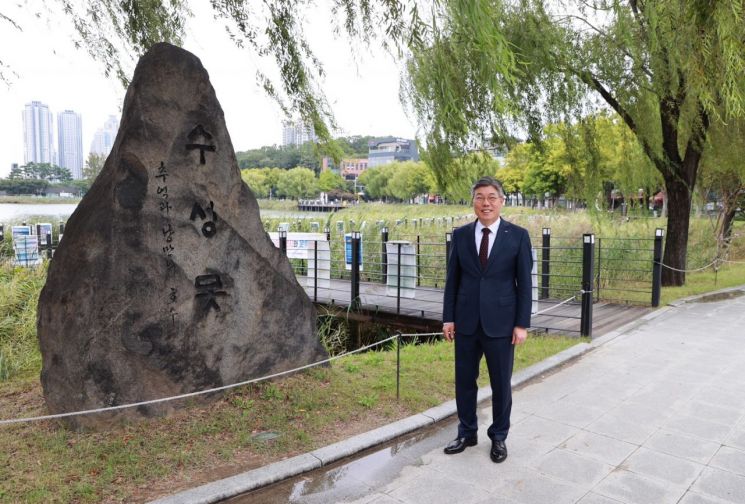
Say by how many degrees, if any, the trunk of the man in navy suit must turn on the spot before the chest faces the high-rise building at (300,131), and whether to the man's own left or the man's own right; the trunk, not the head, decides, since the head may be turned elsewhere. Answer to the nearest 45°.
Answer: approximately 135° to the man's own right

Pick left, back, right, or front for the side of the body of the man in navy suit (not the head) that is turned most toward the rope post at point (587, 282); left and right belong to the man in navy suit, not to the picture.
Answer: back

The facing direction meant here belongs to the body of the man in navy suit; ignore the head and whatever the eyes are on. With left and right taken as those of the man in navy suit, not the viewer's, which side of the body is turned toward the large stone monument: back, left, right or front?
right

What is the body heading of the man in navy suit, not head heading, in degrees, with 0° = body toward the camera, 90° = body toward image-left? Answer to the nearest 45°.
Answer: approximately 0°

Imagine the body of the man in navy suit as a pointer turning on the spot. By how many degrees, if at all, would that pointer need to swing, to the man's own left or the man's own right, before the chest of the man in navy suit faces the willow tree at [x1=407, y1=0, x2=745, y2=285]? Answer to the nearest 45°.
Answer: approximately 180°

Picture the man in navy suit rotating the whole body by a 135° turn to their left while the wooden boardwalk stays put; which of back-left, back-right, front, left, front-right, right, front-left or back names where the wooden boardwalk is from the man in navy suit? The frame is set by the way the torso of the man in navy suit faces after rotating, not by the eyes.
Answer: front-left

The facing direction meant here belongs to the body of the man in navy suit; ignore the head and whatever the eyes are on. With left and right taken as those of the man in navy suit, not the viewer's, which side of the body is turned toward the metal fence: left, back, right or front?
back

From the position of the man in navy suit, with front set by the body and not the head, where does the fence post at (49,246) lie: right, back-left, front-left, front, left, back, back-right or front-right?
back-right

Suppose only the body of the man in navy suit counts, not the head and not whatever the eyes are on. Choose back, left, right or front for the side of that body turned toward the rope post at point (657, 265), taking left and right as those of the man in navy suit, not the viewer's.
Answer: back
